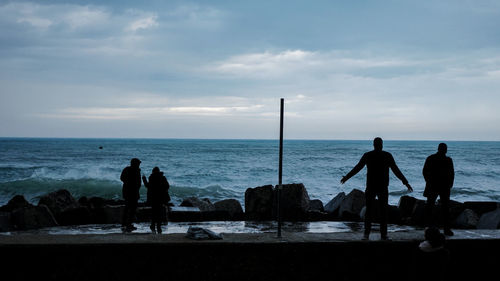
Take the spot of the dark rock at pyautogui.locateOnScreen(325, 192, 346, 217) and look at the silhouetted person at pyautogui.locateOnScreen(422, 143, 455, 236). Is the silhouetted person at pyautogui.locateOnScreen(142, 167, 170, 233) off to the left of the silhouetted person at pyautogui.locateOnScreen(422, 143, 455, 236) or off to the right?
right

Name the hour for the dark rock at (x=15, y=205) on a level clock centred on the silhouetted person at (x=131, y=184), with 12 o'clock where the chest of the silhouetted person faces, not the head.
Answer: The dark rock is roughly at 8 o'clock from the silhouetted person.

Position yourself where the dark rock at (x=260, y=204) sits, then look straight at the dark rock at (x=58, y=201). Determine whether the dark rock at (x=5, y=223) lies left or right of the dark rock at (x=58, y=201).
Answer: left

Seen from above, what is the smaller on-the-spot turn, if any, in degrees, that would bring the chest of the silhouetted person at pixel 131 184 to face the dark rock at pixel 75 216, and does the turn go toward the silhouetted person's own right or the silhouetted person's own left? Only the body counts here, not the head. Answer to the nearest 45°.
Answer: approximately 135° to the silhouetted person's own left

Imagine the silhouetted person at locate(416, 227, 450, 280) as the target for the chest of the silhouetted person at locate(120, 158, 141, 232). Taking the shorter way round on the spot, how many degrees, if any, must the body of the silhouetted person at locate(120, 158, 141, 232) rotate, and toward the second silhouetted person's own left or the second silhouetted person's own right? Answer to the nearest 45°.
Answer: approximately 45° to the second silhouetted person's own right
